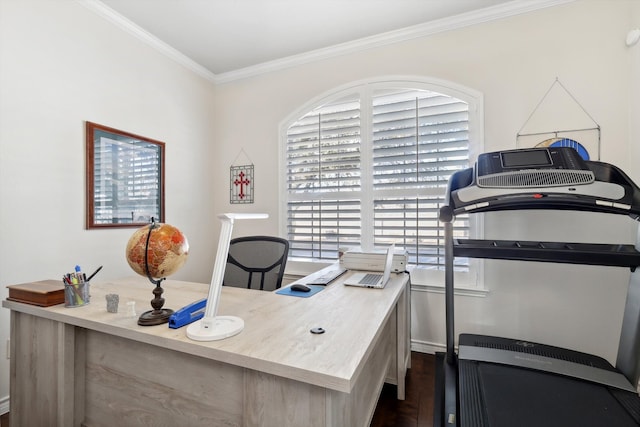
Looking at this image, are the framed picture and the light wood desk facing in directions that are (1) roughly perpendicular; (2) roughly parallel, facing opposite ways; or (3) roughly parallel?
roughly perpendicular

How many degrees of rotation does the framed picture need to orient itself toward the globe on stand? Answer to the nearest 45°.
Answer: approximately 45° to its right

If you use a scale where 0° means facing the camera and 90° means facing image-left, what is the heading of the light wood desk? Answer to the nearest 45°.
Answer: approximately 225°

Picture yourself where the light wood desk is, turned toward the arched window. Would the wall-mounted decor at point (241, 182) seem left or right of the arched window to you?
left

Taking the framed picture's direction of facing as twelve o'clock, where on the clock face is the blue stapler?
The blue stapler is roughly at 1 o'clock from the framed picture.

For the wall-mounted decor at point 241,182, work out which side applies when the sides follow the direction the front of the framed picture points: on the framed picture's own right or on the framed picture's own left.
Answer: on the framed picture's own left

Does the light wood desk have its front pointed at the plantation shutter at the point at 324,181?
yes

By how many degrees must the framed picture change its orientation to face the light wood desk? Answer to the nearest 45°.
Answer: approximately 45° to its right
